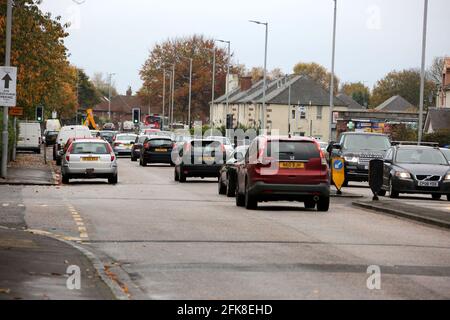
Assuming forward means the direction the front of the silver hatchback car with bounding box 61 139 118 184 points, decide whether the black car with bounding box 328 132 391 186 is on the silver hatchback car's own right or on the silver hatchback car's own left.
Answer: on the silver hatchback car's own right

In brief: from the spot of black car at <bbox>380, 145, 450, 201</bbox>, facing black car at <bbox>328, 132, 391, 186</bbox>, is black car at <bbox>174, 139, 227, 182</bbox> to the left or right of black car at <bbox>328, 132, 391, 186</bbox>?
left

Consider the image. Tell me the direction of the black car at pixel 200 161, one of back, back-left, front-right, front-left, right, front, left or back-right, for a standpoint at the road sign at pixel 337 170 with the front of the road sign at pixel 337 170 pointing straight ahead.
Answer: back-right

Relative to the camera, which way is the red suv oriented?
away from the camera

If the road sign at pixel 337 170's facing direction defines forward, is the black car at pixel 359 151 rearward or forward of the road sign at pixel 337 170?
rearward

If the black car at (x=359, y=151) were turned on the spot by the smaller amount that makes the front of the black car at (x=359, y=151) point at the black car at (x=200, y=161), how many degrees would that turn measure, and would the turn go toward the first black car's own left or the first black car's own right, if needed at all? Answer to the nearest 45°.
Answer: approximately 90° to the first black car's own right

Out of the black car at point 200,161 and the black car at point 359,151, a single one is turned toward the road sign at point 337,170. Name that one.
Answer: the black car at point 359,151

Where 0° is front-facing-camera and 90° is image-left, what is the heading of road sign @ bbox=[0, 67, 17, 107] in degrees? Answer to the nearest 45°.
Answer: approximately 0°

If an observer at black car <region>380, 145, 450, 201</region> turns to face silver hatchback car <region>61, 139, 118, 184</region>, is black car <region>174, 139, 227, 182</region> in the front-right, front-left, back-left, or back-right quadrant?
front-right

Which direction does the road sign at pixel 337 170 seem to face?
toward the camera

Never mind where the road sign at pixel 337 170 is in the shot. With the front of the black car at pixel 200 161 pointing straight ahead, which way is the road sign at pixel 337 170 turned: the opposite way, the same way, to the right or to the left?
the opposite way

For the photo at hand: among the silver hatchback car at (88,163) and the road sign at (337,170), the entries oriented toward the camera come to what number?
1

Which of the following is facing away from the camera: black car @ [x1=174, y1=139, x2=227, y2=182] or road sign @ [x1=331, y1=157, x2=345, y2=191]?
the black car

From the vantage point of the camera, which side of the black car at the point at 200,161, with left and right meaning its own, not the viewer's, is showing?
back
